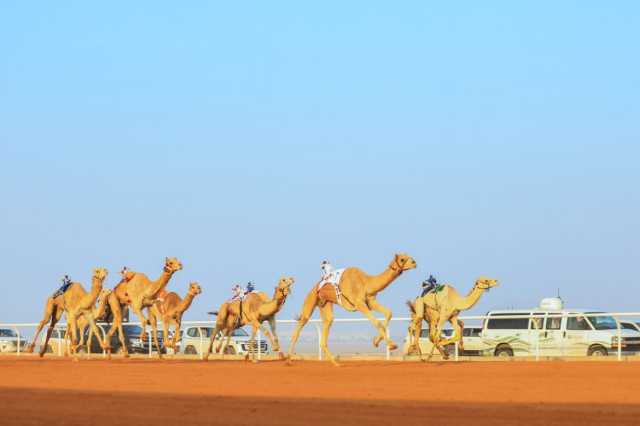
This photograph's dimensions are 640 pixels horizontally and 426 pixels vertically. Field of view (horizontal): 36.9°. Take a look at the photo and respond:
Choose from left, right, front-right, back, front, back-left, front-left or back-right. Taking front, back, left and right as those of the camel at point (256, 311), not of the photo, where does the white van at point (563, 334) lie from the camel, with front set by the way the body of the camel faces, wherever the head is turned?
front

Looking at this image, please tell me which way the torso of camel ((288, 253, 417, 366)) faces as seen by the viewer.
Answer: to the viewer's right

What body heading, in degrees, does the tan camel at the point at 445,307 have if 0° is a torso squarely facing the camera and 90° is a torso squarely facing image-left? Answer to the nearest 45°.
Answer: approximately 270°

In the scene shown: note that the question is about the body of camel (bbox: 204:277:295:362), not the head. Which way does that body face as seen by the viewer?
to the viewer's right

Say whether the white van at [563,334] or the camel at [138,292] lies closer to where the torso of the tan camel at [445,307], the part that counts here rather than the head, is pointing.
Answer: the white van

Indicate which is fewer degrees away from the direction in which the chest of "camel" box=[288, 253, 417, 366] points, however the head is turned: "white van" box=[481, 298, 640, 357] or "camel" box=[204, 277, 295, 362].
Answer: the white van

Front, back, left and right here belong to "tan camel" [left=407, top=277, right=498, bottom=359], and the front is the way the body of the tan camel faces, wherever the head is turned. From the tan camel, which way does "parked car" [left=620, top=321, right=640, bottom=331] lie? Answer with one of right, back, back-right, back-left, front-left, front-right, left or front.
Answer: front-left

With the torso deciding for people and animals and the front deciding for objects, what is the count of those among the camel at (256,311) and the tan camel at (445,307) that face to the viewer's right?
2

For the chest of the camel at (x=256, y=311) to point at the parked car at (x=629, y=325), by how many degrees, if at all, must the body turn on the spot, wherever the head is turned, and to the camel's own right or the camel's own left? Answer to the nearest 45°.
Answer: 0° — it already faces it

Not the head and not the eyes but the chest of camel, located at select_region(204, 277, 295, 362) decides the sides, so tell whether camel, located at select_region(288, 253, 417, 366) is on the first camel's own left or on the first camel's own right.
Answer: on the first camel's own right

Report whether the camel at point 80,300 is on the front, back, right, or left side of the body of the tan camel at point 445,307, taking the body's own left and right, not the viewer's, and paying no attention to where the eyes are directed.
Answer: back

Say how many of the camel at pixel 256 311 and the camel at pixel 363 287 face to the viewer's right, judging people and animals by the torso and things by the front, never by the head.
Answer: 2

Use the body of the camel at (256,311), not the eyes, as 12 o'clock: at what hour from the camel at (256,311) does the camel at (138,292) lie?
the camel at (138,292) is roughly at 7 o'clock from the camel at (256,311).
